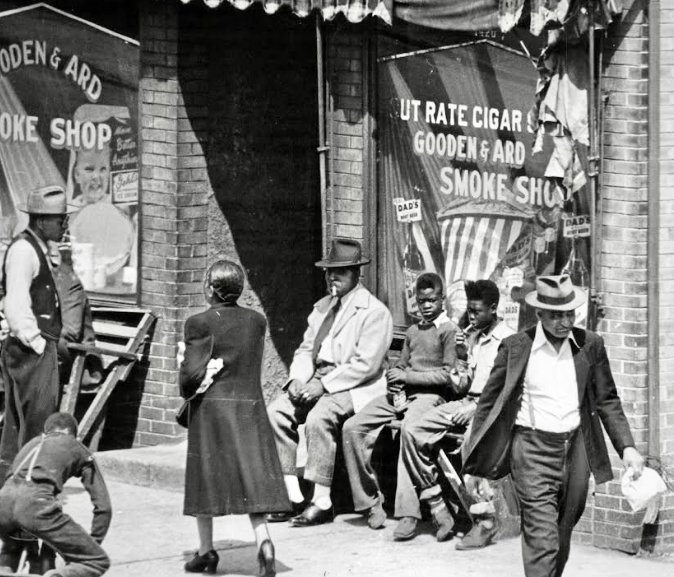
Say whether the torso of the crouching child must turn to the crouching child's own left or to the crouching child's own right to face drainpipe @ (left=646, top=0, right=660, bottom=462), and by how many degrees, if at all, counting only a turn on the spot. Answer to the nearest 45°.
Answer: approximately 45° to the crouching child's own right

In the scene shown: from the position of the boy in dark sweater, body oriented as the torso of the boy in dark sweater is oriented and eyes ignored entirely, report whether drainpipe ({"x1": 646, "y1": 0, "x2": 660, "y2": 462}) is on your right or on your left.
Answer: on your left

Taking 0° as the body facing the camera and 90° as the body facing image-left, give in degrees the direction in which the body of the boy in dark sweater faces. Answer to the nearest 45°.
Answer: approximately 45°

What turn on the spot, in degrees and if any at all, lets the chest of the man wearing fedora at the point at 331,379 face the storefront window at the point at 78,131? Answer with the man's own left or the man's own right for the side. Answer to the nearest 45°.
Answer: approximately 90° to the man's own right

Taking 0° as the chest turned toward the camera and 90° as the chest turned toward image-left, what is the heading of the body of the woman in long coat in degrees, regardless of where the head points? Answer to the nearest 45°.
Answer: approximately 135°

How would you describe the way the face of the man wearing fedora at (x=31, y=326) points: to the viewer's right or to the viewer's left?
to the viewer's right
